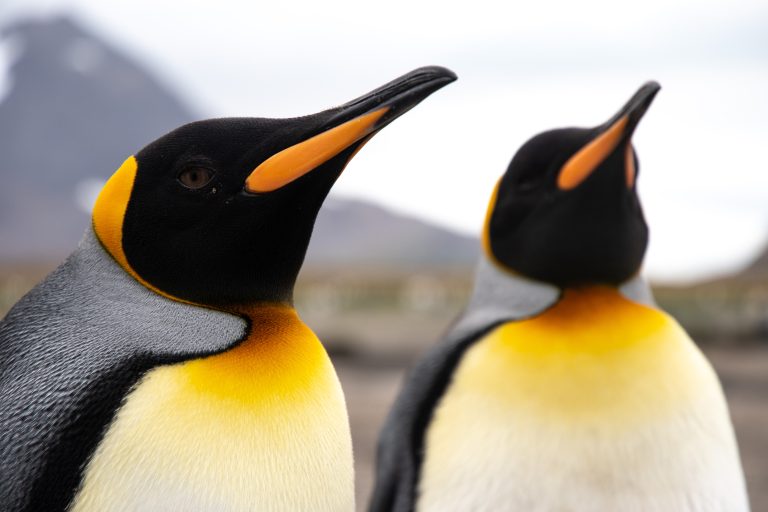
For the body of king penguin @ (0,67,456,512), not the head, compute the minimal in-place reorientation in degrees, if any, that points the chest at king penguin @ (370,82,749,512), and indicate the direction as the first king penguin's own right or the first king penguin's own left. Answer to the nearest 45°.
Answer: approximately 45° to the first king penguin's own left

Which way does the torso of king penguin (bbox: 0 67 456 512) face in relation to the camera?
to the viewer's right

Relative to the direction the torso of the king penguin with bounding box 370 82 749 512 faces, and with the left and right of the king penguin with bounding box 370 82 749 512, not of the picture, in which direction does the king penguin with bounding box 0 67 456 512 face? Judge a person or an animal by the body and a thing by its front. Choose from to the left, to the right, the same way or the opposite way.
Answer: to the left

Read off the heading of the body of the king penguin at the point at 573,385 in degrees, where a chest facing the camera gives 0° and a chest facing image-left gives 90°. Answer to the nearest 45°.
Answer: approximately 315°

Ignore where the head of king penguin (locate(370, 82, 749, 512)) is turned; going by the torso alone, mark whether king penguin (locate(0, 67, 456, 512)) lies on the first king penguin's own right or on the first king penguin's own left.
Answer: on the first king penguin's own right
